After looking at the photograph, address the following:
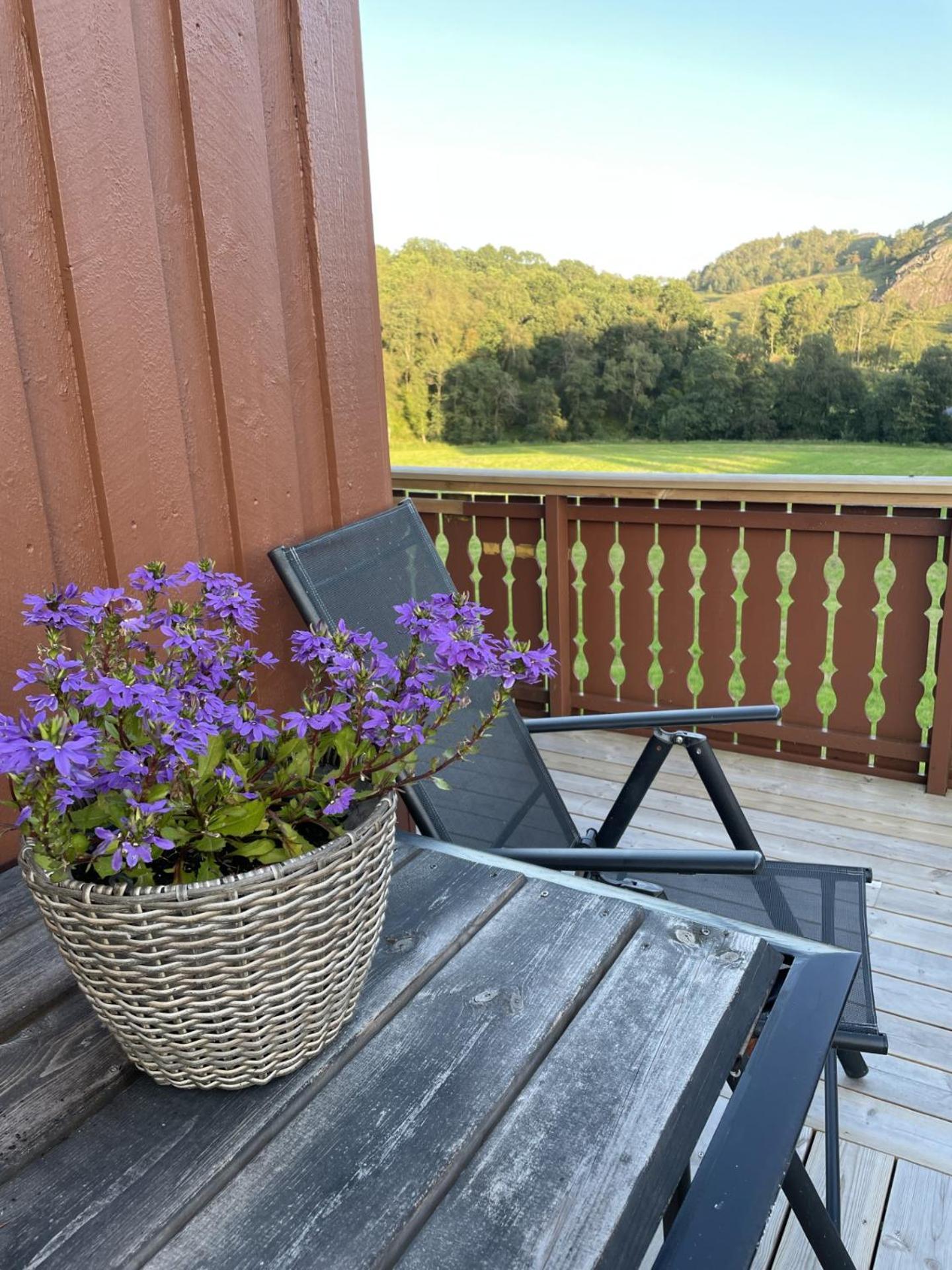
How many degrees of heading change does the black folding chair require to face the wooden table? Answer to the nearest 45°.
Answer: approximately 90° to its right

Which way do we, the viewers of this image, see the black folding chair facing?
facing to the right of the viewer

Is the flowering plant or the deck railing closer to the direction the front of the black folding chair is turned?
the deck railing

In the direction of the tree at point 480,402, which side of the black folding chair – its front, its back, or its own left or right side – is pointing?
left

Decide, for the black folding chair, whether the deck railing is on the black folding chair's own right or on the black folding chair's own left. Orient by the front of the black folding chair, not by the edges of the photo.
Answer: on the black folding chair's own left

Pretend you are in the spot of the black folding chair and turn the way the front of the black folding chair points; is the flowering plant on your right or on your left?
on your right

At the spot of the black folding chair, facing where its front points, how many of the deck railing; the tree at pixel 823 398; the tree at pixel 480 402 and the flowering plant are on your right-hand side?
1

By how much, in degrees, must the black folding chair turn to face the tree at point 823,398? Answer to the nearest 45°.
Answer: approximately 90° to its left

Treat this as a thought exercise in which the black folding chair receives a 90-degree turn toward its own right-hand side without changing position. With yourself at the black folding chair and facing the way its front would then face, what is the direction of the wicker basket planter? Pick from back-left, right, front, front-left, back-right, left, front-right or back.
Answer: front

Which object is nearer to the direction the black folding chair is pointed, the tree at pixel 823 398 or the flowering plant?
the tree
